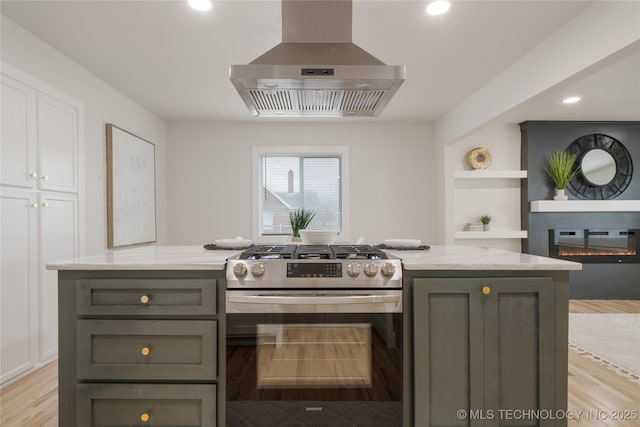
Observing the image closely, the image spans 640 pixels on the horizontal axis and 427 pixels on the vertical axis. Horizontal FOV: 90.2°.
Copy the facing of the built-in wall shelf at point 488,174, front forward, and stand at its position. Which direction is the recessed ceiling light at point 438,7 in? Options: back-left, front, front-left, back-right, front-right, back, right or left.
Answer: front

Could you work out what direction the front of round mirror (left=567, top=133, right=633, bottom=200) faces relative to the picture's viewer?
facing the viewer

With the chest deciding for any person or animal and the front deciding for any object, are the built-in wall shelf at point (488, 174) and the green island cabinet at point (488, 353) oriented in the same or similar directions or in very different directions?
same or similar directions

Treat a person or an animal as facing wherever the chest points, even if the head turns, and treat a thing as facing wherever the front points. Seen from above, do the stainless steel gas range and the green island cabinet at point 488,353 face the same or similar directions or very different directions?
same or similar directions

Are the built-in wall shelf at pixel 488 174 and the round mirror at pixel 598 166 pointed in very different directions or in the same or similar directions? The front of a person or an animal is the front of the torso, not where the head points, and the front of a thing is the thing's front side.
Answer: same or similar directions

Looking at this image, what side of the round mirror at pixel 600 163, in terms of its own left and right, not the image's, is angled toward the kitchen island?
front

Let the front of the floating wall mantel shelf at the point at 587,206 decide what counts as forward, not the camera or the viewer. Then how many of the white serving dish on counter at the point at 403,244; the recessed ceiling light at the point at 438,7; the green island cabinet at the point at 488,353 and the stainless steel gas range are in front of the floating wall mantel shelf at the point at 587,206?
4

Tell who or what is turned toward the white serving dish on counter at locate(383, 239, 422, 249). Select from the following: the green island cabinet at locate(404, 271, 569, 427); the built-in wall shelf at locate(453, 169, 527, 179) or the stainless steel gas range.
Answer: the built-in wall shelf

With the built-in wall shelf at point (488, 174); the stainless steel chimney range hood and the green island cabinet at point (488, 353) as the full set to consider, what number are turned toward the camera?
3

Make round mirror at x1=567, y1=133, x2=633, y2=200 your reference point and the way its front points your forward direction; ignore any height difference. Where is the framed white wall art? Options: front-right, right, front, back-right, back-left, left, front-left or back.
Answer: front-right

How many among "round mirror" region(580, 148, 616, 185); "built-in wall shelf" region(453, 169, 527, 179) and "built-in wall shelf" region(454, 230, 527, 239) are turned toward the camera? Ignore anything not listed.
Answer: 3

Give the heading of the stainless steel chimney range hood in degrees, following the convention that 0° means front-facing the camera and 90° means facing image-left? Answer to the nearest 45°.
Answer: approximately 0°

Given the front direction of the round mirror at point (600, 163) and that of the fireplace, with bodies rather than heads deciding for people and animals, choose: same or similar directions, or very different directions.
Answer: same or similar directions

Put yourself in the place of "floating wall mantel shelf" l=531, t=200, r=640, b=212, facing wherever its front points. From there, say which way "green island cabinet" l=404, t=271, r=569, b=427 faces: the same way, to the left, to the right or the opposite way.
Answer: the same way
